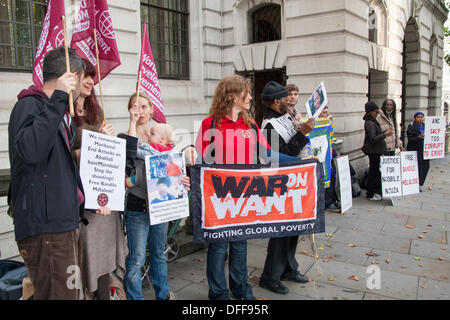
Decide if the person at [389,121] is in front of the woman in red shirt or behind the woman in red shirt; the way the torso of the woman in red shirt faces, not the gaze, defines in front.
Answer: behind

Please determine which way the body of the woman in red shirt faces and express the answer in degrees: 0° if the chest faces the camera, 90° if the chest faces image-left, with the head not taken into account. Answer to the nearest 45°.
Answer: approximately 0°

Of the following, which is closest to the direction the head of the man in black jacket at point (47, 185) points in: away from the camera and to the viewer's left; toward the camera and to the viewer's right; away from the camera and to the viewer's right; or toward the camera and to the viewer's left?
away from the camera and to the viewer's right

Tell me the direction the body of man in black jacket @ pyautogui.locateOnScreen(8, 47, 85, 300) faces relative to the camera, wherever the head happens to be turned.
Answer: to the viewer's right

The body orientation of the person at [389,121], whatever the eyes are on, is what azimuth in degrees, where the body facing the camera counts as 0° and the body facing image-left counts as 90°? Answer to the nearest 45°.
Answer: approximately 0°

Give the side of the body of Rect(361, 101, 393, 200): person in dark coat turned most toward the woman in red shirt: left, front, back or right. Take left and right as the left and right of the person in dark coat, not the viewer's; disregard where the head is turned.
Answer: right
